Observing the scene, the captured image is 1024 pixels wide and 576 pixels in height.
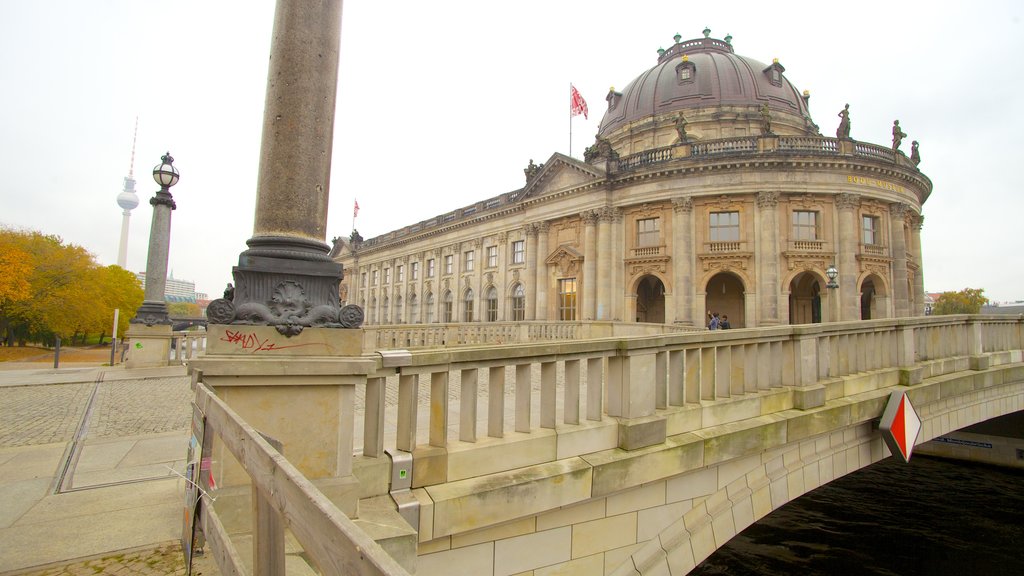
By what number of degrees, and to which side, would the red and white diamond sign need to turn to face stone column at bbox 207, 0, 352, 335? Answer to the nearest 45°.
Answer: approximately 90° to its right

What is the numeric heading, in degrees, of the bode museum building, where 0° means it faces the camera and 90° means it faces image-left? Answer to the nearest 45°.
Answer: approximately 315°

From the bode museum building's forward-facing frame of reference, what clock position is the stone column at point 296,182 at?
The stone column is roughly at 2 o'clock from the bode museum building.

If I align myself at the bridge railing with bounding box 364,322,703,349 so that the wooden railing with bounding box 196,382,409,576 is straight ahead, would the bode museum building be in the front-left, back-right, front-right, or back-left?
back-left

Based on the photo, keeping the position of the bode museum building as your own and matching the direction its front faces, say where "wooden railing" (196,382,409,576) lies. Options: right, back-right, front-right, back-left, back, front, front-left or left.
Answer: front-right

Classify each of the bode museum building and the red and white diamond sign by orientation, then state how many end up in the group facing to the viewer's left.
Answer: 0

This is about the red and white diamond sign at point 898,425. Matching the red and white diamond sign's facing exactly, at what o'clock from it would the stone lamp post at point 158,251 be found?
The stone lamp post is roughly at 4 o'clock from the red and white diamond sign.

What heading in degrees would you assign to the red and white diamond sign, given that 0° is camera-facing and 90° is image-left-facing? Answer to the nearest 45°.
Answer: approximately 315°

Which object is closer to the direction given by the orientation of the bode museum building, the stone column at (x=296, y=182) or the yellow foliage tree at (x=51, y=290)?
the stone column

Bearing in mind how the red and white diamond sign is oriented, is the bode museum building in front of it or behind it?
behind
